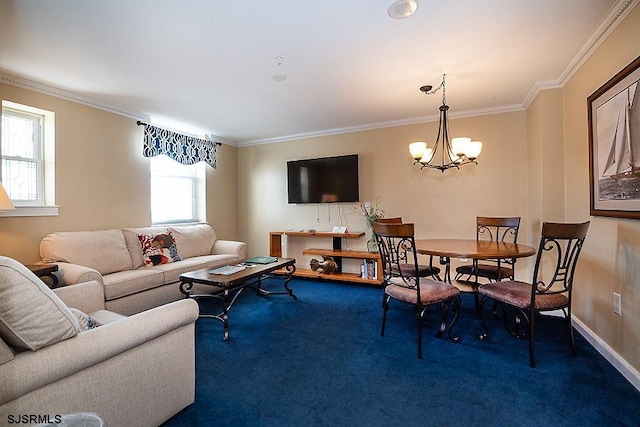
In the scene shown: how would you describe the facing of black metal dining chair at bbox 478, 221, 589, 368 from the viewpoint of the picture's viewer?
facing away from the viewer and to the left of the viewer

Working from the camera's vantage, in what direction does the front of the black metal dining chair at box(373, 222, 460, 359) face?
facing away from the viewer and to the right of the viewer

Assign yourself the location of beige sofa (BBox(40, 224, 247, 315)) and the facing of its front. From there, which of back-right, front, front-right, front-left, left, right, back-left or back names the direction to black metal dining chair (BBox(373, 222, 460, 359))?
front

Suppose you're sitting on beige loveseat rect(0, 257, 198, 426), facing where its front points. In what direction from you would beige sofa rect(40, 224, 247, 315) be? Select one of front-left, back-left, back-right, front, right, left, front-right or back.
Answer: front-left

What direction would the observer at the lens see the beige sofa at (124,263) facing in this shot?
facing the viewer and to the right of the viewer

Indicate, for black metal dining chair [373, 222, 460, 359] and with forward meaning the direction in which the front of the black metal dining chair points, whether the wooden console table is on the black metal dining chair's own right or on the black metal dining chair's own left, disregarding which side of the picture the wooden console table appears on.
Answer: on the black metal dining chair's own left

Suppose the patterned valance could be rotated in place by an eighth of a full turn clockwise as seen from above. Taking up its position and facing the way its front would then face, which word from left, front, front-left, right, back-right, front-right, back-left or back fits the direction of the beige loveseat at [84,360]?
front

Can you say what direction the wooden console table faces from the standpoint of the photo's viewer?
facing the viewer and to the left of the viewer

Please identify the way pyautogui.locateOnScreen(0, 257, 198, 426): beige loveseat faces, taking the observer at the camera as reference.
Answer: facing away from the viewer and to the right of the viewer

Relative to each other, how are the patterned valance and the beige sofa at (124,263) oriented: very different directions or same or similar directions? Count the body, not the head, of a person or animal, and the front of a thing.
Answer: same or similar directions

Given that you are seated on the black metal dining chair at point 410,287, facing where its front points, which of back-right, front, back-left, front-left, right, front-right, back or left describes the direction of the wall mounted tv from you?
left

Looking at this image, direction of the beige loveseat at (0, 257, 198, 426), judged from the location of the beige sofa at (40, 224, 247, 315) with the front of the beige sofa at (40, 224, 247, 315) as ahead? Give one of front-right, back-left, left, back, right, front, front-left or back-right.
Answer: front-right
